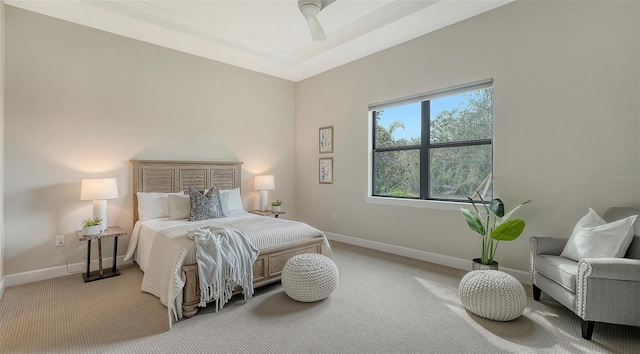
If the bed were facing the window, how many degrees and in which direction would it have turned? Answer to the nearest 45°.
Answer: approximately 45° to its left

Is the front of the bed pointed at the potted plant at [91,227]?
no

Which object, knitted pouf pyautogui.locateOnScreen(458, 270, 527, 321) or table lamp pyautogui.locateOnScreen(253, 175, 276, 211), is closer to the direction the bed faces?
the knitted pouf

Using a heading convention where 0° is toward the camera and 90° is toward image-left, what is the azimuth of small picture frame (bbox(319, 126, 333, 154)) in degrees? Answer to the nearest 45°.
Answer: approximately 45°

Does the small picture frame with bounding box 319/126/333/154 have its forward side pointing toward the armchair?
no

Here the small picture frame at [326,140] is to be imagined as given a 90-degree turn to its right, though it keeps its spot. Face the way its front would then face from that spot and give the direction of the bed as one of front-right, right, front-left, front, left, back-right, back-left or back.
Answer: left

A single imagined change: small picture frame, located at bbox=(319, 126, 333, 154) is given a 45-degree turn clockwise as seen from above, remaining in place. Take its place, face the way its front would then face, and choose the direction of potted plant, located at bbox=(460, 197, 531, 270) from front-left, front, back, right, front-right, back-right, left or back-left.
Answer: back-left

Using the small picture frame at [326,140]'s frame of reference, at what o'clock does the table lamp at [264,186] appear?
The table lamp is roughly at 1 o'clock from the small picture frame.

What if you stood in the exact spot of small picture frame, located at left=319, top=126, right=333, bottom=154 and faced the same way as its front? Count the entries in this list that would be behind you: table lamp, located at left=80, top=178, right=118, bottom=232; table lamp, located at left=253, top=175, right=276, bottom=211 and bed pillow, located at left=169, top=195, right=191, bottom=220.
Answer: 0

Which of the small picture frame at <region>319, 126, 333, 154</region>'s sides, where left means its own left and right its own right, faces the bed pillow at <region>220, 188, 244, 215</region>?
front

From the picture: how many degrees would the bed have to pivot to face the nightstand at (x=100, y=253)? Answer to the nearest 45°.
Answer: approximately 135° to its right

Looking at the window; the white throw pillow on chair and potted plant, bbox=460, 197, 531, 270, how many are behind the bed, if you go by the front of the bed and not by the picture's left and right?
0

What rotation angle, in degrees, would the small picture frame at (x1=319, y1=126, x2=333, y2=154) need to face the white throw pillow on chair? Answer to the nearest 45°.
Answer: approximately 90° to its left

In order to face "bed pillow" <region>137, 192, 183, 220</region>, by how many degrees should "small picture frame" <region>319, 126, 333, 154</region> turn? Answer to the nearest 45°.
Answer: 0° — it already faces it

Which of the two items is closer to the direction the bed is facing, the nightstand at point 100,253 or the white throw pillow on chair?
the white throw pillow on chair

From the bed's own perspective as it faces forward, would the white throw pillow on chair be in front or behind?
in front

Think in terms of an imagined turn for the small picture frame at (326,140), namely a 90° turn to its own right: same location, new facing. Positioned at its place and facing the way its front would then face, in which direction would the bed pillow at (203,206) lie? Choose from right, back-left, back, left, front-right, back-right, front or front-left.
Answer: left

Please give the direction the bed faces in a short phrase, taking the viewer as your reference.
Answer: facing the viewer and to the right of the viewer
